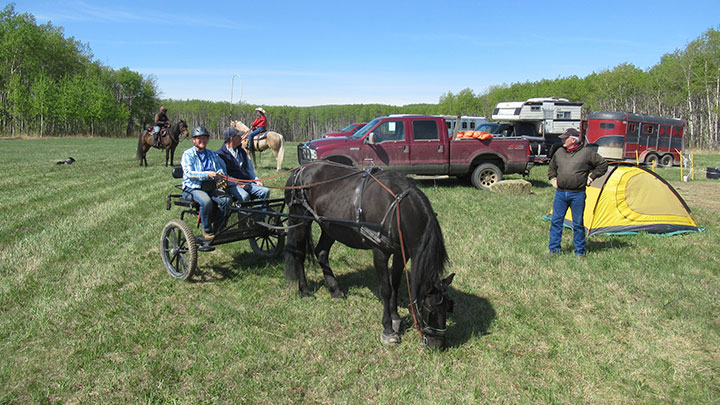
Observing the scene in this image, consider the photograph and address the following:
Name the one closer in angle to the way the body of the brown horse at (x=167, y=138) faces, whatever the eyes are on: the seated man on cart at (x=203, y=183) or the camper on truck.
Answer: the camper on truck

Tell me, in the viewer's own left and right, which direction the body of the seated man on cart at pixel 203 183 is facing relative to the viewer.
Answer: facing the viewer and to the right of the viewer

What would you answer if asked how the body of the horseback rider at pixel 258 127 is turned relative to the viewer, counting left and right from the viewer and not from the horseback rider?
facing to the left of the viewer

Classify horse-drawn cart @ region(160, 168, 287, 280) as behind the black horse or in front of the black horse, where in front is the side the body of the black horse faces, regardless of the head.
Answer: behind

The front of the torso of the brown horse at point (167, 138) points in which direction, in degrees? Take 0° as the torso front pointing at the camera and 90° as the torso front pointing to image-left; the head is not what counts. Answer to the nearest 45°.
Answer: approximately 270°

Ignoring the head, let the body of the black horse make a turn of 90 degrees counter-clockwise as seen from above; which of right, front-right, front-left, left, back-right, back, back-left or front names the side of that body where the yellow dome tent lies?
front

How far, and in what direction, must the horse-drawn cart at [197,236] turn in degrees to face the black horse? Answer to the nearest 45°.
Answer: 0° — it already faces it

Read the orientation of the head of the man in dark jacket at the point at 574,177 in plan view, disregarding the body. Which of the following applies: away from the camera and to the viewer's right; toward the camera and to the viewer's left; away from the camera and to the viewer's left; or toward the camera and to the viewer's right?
toward the camera and to the viewer's left

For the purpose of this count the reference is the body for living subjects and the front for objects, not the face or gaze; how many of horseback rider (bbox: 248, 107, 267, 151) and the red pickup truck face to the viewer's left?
2

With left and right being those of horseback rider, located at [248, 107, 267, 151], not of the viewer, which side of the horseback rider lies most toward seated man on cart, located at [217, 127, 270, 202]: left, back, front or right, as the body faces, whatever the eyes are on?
left

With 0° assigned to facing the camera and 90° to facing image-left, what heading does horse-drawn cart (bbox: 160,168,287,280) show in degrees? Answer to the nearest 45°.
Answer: approximately 315°

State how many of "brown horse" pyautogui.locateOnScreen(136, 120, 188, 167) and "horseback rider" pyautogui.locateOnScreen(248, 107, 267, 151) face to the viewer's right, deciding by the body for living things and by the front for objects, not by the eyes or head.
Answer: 1

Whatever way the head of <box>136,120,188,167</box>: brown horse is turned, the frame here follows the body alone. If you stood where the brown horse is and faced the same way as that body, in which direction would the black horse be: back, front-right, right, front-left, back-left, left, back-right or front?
right

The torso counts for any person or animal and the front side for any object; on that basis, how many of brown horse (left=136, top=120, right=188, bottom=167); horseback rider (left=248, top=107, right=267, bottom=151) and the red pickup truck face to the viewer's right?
1
